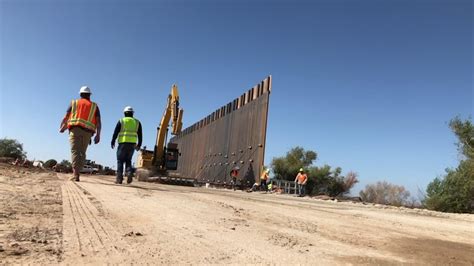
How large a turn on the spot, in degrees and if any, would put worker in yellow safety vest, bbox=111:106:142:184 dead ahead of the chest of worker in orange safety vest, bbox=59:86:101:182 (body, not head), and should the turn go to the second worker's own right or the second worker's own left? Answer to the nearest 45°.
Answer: approximately 45° to the second worker's own right

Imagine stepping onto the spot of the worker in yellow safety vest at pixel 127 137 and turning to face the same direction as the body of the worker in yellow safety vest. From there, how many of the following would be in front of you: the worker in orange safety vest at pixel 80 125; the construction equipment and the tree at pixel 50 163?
2

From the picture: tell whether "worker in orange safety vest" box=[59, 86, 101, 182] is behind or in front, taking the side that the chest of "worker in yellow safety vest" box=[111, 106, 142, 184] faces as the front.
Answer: behind

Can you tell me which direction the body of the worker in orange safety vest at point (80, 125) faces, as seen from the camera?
away from the camera

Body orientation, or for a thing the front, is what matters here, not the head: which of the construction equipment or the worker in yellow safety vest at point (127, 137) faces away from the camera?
the worker in yellow safety vest

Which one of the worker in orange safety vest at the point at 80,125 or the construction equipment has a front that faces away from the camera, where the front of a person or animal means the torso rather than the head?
the worker in orange safety vest

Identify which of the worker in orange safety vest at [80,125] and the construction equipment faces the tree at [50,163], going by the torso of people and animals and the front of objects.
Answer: the worker in orange safety vest

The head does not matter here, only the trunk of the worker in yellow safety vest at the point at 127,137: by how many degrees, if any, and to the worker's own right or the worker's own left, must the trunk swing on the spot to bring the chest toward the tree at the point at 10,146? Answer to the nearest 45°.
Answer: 0° — they already face it

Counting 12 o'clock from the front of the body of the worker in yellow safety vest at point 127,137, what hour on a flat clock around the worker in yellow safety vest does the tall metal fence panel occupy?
The tall metal fence panel is roughly at 1 o'clock from the worker in yellow safety vest.

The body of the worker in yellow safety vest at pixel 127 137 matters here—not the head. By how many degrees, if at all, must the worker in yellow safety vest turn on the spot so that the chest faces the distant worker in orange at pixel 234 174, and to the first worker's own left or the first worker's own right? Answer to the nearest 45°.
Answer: approximately 45° to the first worker's own right

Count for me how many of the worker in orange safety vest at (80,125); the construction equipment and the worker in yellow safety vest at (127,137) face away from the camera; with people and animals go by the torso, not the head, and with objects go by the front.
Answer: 2

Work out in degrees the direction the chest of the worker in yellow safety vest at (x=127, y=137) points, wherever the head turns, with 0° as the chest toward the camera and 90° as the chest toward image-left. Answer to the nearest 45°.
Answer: approximately 180°

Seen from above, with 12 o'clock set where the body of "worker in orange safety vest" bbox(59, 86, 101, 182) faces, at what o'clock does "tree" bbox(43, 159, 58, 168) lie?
The tree is roughly at 12 o'clock from the worker in orange safety vest.

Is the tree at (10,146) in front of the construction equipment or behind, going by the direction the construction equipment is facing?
behind

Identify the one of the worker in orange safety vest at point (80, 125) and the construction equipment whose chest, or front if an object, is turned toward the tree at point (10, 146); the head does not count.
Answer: the worker in orange safety vest

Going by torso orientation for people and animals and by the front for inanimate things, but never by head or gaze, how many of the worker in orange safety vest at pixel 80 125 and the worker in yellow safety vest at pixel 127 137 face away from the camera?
2
